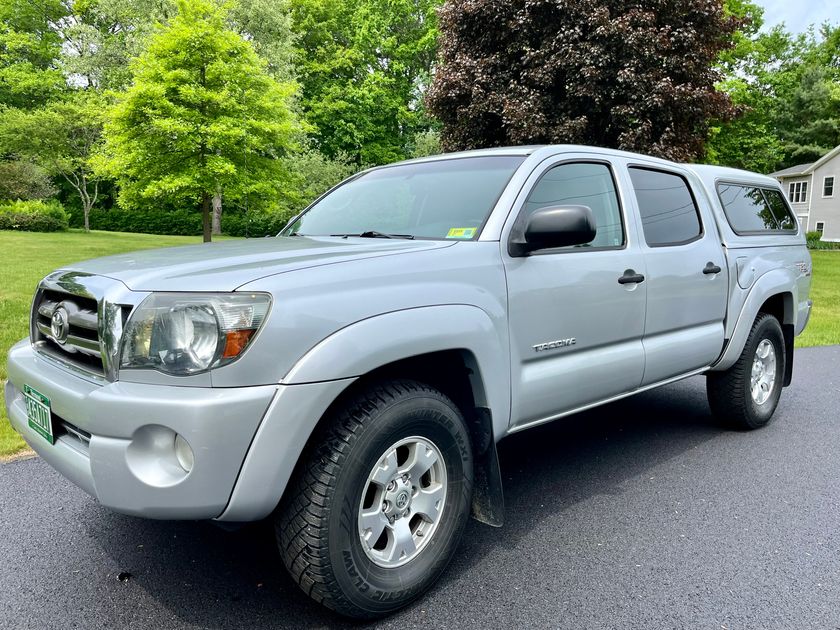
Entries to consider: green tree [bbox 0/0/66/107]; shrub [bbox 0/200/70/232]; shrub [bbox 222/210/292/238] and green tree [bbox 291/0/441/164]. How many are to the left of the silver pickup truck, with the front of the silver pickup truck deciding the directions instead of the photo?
0

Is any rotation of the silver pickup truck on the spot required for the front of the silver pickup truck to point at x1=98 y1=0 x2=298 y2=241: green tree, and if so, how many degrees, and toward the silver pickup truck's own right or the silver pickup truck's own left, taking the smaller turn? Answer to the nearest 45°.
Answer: approximately 135° to the silver pickup truck's own right

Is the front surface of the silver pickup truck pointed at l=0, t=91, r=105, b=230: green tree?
no

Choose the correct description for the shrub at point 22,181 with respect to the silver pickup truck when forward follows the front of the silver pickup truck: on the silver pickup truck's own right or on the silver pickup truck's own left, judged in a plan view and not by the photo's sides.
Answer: on the silver pickup truck's own right

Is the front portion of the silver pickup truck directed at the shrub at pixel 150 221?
no

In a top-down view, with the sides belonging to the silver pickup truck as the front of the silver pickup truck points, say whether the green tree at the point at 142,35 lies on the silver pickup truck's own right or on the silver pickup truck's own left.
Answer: on the silver pickup truck's own right

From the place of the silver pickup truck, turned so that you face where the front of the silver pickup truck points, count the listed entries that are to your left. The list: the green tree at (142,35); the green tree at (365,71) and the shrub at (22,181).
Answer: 0

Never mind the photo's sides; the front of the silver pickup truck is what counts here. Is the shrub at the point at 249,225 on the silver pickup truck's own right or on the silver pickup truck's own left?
on the silver pickup truck's own right

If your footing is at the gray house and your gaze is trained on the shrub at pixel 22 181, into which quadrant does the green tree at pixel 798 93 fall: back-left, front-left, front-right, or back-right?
back-right

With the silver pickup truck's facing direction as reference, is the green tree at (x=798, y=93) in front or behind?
behind

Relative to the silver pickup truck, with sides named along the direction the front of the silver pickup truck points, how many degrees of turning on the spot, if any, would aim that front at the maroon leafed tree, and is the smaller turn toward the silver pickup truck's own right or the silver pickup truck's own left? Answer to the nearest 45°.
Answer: approximately 135° to the silver pickup truck's own right

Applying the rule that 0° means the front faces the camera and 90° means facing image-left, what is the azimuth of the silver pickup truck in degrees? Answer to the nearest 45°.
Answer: approximately 45°

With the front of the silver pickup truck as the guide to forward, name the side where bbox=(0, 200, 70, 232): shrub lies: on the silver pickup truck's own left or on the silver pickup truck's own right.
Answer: on the silver pickup truck's own right
